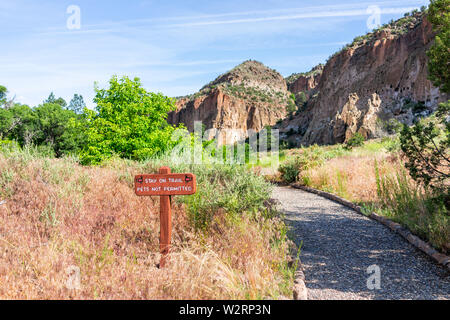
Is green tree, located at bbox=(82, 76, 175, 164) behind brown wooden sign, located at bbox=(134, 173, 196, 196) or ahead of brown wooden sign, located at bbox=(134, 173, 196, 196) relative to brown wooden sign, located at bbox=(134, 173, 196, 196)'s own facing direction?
behind

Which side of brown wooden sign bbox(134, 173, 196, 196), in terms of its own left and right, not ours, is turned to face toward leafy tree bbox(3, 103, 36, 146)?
back

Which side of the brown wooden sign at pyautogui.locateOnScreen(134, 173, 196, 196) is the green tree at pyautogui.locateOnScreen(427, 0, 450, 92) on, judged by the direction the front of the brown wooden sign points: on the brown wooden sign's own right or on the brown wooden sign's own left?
on the brown wooden sign's own left

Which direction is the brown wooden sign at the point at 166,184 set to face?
toward the camera

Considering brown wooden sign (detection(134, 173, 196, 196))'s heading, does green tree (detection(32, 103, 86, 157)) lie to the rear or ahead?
to the rear
